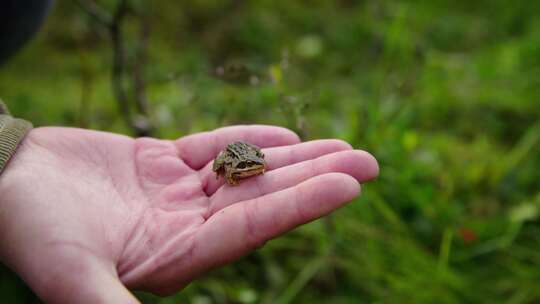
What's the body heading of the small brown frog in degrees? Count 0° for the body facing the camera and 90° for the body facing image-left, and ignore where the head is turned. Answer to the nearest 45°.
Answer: approximately 315°
